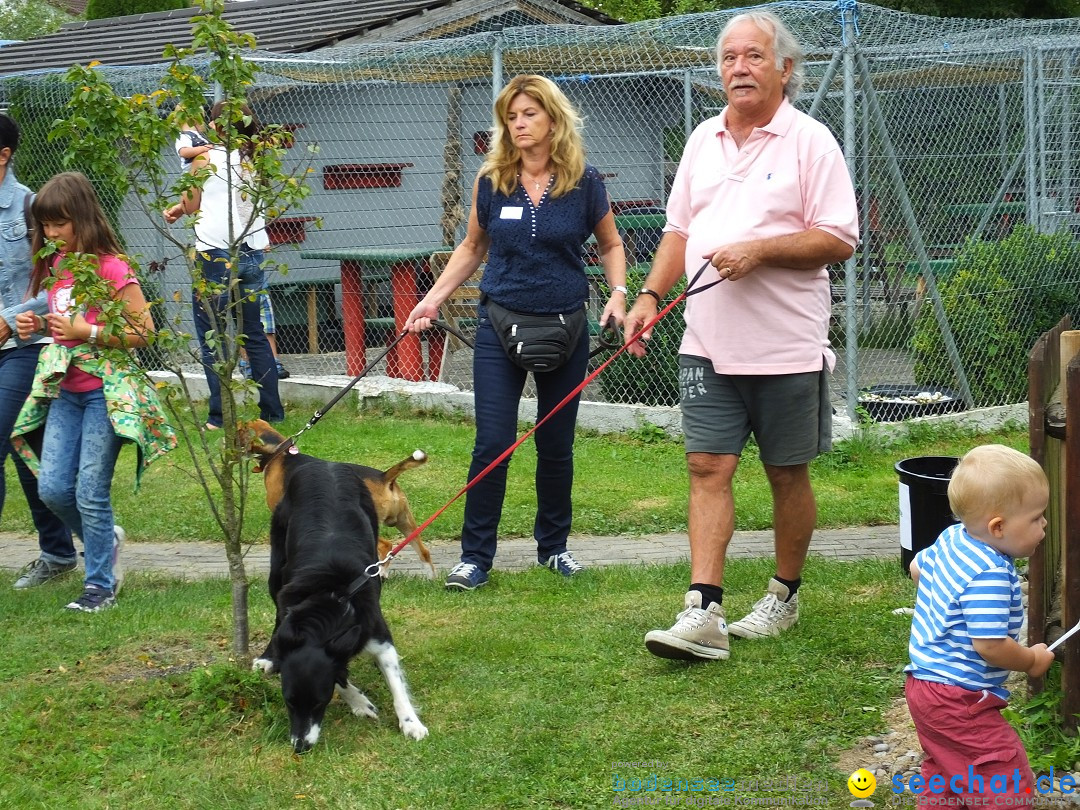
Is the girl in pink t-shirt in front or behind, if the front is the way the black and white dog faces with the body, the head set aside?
behind

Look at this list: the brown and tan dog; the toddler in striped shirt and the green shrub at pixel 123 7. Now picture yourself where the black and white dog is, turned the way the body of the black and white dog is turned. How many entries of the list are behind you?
2

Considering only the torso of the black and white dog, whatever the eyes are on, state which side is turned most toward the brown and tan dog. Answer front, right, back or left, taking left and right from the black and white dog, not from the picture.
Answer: back

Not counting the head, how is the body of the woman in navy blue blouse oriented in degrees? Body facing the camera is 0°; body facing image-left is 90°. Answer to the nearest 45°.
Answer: approximately 0°

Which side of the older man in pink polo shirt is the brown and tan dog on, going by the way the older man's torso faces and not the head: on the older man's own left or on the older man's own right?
on the older man's own right

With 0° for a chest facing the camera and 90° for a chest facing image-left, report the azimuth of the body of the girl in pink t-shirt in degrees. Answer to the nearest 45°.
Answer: approximately 45°

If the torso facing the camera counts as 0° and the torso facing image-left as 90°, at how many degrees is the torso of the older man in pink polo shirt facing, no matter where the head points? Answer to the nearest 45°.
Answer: approximately 45°

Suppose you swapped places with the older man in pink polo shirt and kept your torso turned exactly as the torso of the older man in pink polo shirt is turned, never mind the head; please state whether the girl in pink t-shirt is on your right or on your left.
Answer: on your right

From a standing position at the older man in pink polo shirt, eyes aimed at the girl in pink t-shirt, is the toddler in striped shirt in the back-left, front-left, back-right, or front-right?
back-left
